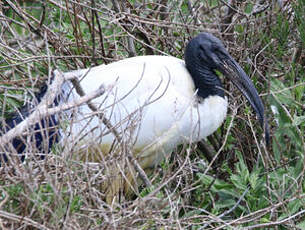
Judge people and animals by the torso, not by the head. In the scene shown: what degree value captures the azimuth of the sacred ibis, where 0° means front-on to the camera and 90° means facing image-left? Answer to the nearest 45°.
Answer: approximately 270°

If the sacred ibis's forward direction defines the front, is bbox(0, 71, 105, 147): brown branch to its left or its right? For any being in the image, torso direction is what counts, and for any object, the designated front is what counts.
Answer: on its right
